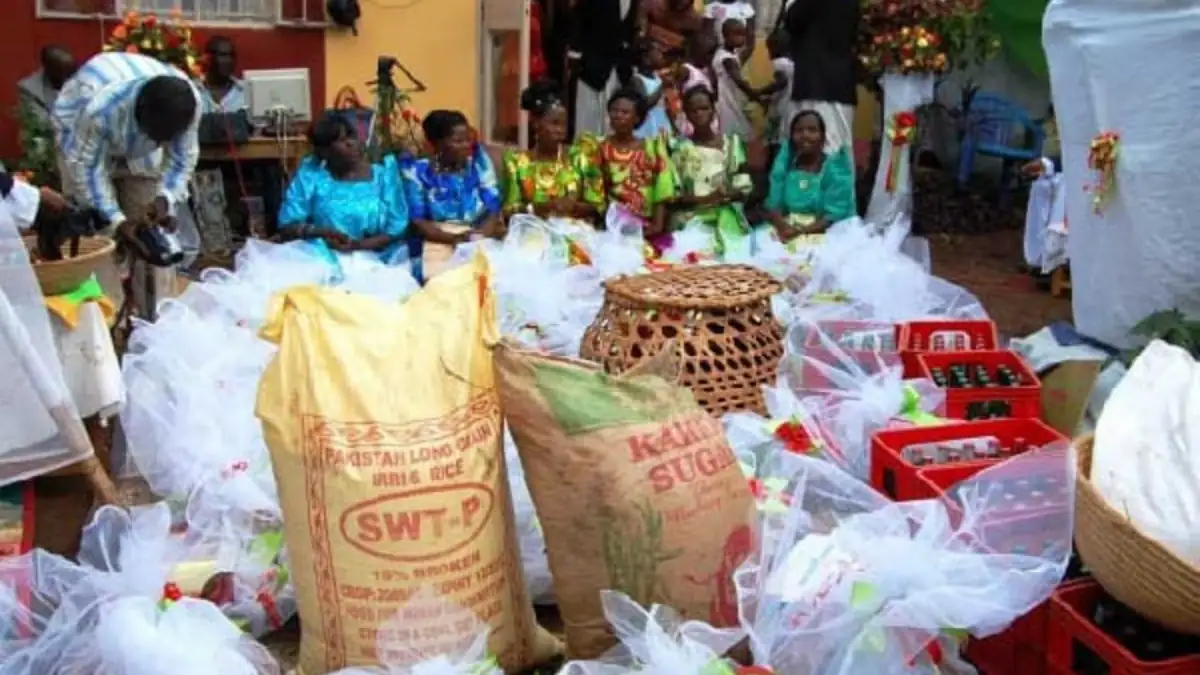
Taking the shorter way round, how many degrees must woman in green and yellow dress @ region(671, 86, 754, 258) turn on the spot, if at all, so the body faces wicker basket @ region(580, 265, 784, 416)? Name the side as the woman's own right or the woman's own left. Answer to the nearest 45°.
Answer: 0° — they already face it

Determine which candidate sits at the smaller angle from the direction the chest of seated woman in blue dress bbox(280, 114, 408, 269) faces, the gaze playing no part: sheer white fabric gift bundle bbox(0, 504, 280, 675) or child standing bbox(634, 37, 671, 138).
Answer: the sheer white fabric gift bundle

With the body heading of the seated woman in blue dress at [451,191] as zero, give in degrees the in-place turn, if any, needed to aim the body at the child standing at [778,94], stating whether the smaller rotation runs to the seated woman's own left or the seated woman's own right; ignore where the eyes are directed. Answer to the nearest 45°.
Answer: approximately 90° to the seated woman's own left

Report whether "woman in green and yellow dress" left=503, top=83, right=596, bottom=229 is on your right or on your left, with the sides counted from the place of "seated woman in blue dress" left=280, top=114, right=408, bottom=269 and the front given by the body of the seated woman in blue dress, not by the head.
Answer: on your left

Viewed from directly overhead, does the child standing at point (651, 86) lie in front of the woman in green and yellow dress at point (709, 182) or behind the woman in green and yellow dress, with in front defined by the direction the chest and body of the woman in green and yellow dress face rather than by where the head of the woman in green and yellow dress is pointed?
behind

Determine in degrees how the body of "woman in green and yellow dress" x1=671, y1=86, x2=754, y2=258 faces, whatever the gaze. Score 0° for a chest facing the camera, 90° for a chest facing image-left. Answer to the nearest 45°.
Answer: approximately 0°

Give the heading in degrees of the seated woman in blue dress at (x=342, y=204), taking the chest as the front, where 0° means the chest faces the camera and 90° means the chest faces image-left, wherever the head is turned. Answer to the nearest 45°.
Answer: approximately 0°

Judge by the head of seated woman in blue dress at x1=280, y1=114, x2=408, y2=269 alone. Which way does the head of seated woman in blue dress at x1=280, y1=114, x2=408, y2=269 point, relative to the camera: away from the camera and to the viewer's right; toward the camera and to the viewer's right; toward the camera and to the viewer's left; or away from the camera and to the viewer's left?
toward the camera and to the viewer's right

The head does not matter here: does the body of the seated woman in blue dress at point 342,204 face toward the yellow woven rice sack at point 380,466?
yes

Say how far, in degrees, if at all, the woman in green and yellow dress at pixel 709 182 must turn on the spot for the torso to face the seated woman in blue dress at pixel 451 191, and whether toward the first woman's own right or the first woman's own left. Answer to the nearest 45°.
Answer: approximately 45° to the first woman's own right

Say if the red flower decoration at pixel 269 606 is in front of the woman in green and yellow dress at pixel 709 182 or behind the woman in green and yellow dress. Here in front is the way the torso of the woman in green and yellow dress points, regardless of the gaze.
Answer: in front
